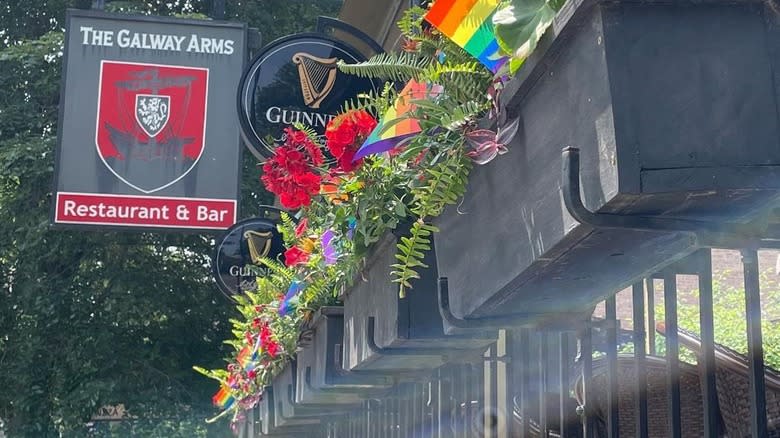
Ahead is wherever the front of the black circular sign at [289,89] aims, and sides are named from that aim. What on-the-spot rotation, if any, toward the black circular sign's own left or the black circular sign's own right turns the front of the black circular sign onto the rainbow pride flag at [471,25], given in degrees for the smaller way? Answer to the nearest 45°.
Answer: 0° — it already faces it

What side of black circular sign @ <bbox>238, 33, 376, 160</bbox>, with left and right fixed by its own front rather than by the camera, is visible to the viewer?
front

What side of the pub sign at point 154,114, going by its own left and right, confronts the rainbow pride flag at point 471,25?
front

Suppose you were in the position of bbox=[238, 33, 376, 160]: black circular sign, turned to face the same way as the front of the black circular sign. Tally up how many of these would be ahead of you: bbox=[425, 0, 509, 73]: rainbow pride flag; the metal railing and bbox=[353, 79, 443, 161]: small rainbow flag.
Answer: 3

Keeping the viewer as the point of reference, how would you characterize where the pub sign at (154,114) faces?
facing the viewer

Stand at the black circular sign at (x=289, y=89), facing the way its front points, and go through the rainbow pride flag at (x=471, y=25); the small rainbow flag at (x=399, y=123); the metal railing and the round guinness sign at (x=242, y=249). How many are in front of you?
3

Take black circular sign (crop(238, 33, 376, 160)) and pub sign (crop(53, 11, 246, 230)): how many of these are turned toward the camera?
2

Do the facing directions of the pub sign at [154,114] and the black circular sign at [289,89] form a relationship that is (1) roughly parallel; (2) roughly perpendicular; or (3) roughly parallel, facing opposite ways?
roughly parallel

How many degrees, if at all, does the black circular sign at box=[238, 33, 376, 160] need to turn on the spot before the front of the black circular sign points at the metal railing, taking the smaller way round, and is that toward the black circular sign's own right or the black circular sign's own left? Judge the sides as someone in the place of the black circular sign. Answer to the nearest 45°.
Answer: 0° — it already faces it

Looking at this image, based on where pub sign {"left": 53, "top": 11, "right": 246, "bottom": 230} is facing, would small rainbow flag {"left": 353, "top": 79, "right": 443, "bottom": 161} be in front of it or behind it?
in front

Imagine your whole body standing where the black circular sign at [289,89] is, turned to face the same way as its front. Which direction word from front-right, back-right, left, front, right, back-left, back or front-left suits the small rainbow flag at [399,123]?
front

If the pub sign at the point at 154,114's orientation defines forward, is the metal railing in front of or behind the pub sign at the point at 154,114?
in front
